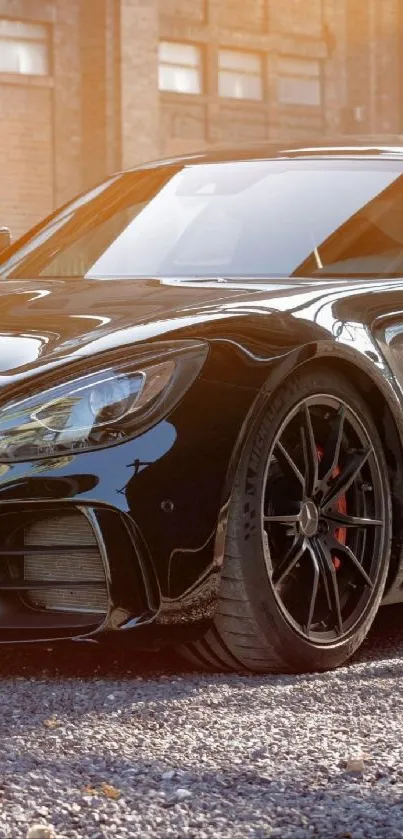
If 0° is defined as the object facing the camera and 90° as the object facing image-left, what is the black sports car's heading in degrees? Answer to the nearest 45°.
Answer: approximately 45°
